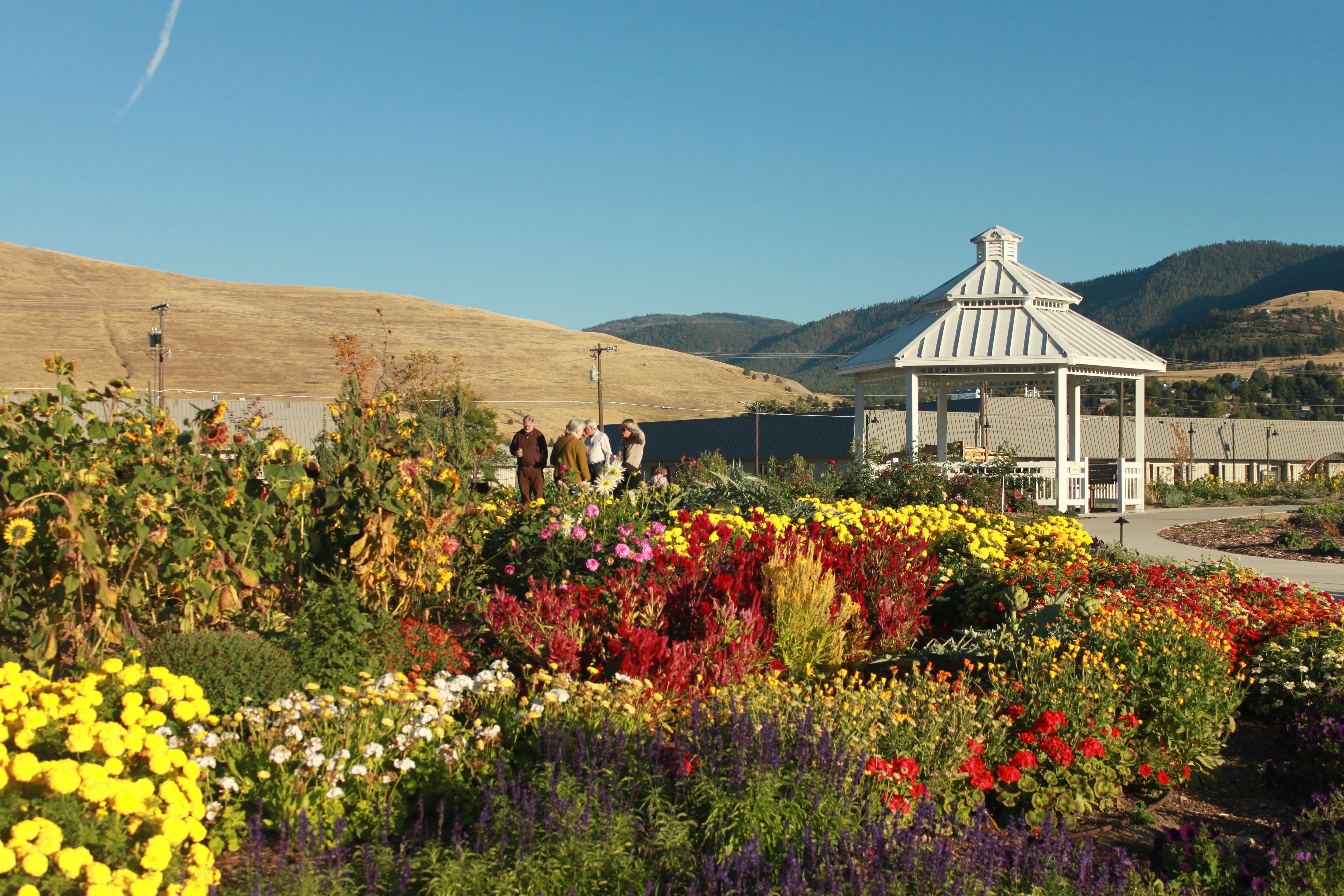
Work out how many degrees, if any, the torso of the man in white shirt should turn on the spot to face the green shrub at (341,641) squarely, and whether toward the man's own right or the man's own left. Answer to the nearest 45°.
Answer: approximately 45° to the man's own left

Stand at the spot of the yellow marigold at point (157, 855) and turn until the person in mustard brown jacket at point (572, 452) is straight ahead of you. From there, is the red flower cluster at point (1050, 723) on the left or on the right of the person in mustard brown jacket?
right

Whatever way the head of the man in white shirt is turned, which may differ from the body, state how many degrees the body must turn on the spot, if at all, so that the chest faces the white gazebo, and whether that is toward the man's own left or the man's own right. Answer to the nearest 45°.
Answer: approximately 180°

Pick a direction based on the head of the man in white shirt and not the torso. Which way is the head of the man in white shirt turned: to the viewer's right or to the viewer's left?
to the viewer's left

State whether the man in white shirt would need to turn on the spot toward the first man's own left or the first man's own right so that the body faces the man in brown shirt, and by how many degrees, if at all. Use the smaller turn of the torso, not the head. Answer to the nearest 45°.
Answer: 0° — they already face them

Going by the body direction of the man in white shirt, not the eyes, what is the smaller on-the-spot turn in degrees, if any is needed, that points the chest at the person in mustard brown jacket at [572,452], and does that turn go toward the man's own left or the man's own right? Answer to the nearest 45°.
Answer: approximately 45° to the man's own left

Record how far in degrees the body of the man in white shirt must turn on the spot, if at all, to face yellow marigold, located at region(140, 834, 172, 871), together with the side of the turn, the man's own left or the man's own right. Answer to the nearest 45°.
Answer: approximately 45° to the man's own left

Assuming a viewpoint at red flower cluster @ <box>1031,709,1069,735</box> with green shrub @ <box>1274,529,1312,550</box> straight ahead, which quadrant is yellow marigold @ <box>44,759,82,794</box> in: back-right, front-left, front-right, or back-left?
back-left

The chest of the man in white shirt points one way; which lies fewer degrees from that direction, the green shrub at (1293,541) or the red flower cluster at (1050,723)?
the red flower cluster

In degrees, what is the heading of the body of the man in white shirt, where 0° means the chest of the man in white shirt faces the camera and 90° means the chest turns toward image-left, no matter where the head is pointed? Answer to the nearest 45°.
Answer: approximately 45°

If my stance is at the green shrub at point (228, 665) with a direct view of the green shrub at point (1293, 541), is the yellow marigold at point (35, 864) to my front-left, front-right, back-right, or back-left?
back-right

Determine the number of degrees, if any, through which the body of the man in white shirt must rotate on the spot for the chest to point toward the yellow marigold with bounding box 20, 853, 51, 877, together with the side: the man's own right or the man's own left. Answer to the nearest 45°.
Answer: approximately 45° to the man's own left

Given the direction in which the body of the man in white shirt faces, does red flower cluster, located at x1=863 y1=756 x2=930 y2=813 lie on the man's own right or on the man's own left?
on the man's own left
